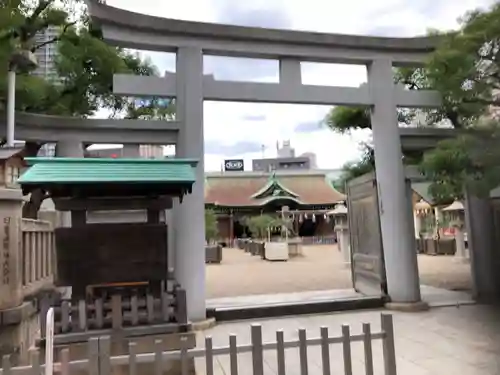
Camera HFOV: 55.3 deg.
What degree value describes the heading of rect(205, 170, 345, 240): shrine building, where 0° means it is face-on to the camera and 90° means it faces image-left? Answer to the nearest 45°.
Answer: approximately 0°

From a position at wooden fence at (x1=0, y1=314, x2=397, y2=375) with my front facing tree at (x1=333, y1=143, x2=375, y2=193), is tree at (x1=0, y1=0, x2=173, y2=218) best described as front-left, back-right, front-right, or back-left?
front-left

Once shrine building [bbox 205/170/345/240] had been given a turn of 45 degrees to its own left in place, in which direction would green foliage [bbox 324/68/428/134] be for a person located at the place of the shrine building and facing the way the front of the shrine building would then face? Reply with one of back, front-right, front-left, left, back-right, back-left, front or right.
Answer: front-right

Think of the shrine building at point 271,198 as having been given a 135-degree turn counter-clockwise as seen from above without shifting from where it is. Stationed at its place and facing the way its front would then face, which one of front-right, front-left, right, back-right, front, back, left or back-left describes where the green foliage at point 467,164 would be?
back-right

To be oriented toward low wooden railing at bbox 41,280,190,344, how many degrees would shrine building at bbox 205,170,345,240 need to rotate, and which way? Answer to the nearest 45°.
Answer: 0° — it already faces it

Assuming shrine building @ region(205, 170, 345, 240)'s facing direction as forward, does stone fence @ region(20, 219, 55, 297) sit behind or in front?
in front

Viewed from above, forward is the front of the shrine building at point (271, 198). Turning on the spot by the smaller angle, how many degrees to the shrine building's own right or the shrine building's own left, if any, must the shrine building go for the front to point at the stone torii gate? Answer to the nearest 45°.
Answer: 0° — it already faces it

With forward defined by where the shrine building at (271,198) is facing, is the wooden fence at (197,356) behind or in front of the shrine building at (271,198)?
in front

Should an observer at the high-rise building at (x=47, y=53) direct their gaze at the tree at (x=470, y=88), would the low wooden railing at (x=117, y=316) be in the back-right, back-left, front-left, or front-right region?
front-right

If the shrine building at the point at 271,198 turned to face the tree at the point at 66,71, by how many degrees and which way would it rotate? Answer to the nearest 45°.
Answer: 0° — it already faces it

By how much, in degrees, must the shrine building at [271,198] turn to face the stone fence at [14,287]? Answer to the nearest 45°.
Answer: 0° — it already faces it

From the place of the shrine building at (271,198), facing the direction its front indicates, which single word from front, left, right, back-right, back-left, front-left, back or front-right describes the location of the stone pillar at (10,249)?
front
